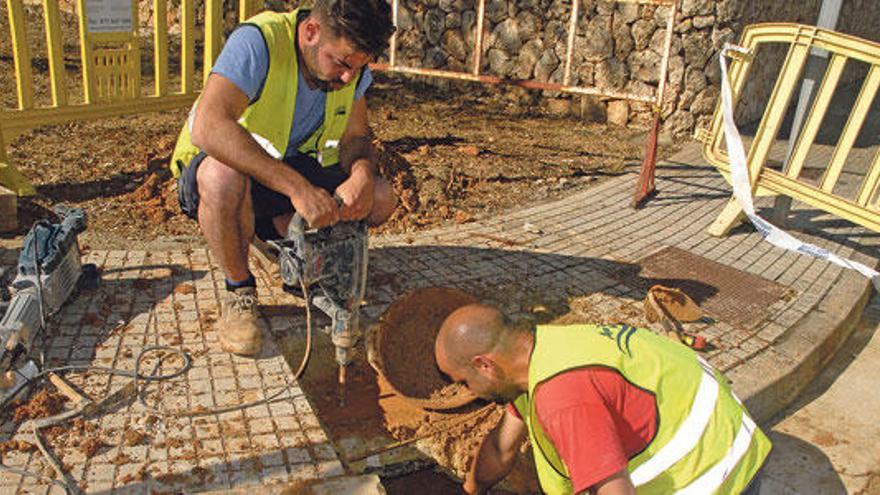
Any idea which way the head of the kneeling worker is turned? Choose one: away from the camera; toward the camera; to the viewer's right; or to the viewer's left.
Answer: to the viewer's left

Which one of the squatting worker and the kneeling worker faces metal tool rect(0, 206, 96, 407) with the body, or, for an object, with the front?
the kneeling worker

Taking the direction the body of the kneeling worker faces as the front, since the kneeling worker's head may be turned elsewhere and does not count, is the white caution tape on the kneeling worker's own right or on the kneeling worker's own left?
on the kneeling worker's own right

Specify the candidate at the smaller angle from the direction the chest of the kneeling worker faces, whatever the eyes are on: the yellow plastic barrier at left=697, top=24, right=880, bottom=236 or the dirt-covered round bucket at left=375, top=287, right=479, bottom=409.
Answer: the dirt-covered round bucket

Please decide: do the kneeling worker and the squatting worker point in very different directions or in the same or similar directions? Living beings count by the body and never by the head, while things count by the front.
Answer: very different directions

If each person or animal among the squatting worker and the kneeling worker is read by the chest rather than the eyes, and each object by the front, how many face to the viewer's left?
1

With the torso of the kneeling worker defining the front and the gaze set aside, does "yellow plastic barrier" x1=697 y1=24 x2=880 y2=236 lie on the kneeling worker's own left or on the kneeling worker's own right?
on the kneeling worker's own right

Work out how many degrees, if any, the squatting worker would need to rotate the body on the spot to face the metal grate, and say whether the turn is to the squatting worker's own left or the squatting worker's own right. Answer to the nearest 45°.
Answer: approximately 45° to the squatting worker's own left

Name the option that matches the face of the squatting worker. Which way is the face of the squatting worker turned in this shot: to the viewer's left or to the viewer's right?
to the viewer's right

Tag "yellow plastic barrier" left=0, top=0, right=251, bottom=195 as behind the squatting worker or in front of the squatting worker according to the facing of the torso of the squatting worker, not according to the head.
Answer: behind

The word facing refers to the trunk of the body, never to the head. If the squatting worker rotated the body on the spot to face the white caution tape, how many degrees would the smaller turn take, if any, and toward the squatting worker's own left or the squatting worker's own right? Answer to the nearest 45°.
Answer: approximately 45° to the squatting worker's own left

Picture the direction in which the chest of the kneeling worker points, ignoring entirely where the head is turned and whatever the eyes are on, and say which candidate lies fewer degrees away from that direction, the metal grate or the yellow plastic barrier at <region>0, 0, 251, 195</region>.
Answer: the yellow plastic barrier

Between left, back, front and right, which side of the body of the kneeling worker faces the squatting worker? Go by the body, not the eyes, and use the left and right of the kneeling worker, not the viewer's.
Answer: front

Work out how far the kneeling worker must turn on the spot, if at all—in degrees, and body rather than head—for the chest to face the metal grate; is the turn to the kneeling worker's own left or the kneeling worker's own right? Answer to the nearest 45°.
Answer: approximately 90° to the kneeling worker's own right

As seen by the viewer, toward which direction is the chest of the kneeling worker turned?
to the viewer's left
